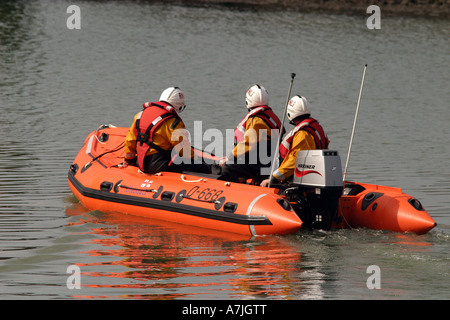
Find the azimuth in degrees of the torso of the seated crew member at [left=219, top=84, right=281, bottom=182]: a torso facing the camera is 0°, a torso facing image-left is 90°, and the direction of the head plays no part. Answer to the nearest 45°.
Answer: approximately 90°

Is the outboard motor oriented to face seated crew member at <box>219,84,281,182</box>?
yes

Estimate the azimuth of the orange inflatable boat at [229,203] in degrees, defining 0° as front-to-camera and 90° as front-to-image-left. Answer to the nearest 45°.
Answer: approximately 135°

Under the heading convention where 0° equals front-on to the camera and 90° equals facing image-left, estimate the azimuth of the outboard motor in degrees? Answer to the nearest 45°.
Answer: approximately 135°

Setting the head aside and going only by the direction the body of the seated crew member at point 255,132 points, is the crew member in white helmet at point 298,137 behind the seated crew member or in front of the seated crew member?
behind

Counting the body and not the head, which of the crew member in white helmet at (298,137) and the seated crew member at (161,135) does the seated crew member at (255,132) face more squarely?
the seated crew member at (161,135)
